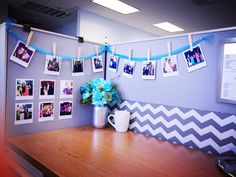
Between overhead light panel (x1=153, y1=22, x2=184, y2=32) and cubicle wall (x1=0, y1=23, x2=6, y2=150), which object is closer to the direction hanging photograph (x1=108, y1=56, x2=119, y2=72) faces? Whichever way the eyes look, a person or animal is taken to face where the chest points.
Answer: the cubicle wall

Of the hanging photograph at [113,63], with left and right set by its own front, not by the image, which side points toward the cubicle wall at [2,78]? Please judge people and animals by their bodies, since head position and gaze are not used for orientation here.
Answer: front

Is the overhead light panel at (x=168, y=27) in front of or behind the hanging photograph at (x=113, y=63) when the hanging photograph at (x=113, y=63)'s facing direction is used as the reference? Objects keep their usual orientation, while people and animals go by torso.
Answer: behind

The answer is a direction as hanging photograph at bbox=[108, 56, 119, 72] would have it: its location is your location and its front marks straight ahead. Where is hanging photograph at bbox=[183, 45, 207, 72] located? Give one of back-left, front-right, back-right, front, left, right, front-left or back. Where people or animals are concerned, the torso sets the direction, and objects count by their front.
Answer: left
